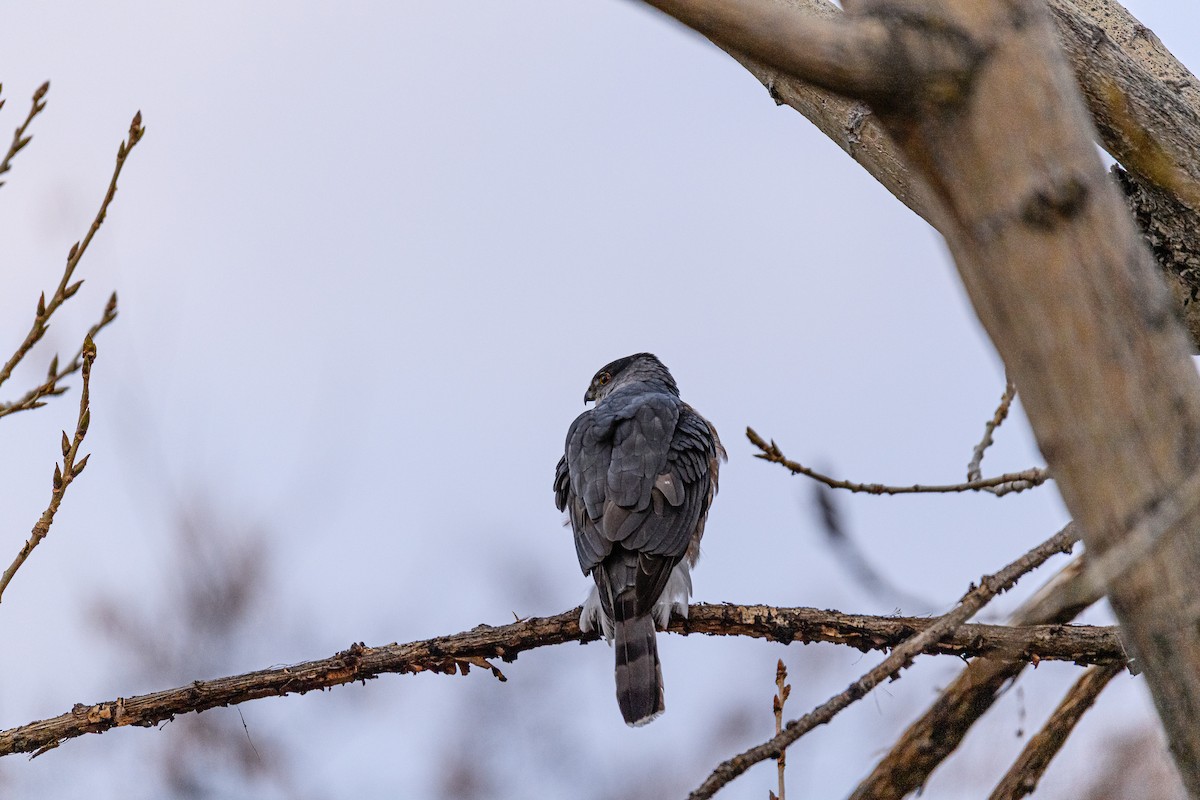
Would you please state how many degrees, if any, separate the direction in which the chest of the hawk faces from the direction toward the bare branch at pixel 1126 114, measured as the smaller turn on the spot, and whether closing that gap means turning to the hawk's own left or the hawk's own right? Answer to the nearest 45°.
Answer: approximately 135° to the hawk's own right

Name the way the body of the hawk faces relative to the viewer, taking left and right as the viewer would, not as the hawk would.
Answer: facing away from the viewer

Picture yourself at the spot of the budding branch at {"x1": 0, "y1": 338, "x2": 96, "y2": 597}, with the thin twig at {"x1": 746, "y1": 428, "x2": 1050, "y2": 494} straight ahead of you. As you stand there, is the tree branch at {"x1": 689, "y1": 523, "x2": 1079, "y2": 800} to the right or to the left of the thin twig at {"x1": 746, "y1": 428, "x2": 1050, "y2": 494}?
right

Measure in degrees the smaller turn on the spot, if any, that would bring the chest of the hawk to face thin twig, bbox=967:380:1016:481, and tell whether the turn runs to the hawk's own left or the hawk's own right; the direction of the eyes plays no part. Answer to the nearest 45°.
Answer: approximately 135° to the hawk's own right

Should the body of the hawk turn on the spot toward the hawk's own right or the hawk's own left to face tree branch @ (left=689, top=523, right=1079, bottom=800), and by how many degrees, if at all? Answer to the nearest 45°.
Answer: approximately 90° to the hawk's own right

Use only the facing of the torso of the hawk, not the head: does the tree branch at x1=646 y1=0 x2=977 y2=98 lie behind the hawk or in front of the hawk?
behind
